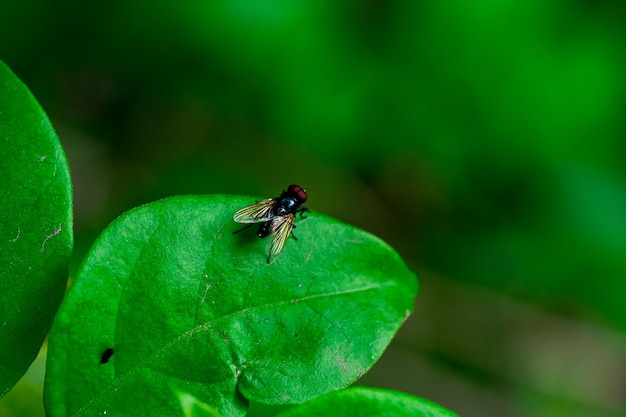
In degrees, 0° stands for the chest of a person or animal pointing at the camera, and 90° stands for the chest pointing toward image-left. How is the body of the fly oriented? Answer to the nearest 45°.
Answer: approximately 225°

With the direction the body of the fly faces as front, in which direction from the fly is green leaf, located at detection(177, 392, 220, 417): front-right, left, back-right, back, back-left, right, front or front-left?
back-right

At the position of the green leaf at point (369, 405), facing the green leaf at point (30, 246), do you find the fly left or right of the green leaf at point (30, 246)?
right

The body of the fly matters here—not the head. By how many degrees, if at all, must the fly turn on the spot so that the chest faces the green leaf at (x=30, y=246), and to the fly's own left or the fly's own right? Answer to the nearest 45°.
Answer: approximately 180°

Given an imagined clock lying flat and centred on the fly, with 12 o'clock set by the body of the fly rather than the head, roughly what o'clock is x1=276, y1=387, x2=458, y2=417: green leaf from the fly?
The green leaf is roughly at 4 o'clock from the fly.
